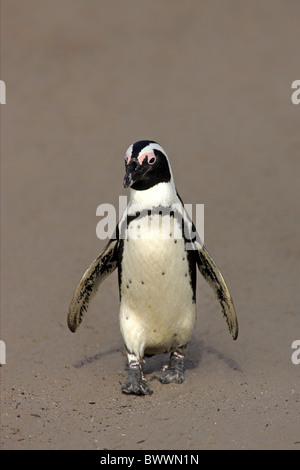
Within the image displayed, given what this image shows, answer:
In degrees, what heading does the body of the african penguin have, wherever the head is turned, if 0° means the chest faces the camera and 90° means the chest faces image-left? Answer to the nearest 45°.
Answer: approximately 0°
